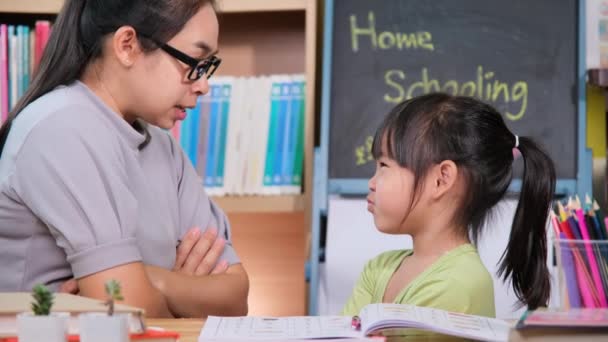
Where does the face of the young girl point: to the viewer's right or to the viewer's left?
to the viewer's left

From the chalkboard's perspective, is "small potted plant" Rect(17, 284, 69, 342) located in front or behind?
in front

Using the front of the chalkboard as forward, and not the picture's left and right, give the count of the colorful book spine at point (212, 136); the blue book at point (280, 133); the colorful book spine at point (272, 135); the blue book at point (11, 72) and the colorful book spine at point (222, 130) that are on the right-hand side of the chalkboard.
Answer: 5

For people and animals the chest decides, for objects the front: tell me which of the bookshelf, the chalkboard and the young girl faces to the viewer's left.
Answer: the young girl

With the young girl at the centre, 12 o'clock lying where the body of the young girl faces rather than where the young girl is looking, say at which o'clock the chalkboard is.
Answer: The chalkboard is roughly at 3 o'clock from the young girl.

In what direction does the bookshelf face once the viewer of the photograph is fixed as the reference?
facing the viewer

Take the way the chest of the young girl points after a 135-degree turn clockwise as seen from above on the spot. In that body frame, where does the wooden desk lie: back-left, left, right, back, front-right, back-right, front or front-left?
back

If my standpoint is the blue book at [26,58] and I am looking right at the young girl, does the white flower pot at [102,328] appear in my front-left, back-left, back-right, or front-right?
front-right

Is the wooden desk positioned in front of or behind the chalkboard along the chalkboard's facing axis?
in front

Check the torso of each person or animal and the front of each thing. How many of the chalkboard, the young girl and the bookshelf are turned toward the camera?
2

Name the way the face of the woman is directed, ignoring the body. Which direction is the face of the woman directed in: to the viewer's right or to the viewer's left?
to the viewer's right

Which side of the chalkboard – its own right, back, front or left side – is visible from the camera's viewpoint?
front

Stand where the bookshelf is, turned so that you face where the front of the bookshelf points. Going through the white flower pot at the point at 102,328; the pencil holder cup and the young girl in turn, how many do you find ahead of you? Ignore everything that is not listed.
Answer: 3

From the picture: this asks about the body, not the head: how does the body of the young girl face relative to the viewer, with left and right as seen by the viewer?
facing to the left of the viewer

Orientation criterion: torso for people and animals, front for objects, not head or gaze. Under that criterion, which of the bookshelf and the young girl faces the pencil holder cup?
the bookshelf
